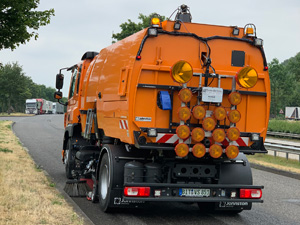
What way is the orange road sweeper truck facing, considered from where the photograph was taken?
facing away from the viewer and to the left of the viewer
